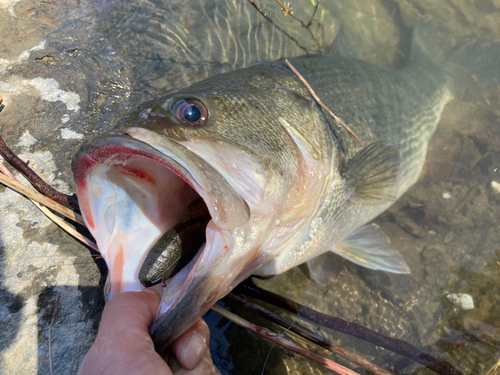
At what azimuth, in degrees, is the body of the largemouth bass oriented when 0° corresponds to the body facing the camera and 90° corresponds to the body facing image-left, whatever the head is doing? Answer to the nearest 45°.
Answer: approximately 45°

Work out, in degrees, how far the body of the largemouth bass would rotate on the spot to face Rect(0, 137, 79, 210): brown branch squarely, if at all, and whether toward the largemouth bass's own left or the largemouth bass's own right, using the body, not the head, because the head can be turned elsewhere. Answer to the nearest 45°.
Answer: approximately 45° to the largemouth bass's own right

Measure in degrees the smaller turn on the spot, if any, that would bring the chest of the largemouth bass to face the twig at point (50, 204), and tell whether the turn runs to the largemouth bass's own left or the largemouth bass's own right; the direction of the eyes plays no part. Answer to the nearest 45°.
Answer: approximately 45° to the largemouth bass's own right
